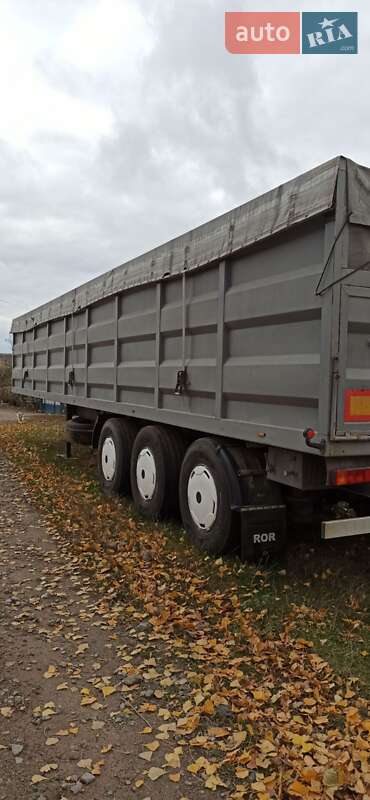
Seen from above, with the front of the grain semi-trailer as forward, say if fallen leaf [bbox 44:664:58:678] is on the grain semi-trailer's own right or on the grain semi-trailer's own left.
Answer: on the grain semi-trailer's own left

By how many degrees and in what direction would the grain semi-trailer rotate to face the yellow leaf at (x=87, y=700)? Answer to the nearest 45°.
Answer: approximately 90° to its left

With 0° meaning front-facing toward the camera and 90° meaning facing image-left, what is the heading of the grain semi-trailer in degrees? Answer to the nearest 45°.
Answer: approximately 135°

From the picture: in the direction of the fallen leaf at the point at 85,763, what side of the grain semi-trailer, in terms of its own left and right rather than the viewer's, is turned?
left

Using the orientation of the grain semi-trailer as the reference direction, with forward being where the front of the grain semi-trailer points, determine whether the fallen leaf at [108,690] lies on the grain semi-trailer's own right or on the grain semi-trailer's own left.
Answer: on the grain semi-trailer's own left

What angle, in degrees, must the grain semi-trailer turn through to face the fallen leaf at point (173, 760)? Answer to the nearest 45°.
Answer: approximately 135° to its left

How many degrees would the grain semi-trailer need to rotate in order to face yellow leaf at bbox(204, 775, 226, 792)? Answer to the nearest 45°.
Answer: approximately 135° to its left

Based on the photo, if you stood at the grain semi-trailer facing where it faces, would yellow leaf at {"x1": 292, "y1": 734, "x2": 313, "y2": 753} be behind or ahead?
behind

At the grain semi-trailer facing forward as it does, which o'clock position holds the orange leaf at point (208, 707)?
The orange leaf is roughly at 8 o'clock from the grain semi-trailer.

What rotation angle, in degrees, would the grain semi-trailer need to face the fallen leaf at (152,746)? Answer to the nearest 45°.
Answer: approximately 135° to its left

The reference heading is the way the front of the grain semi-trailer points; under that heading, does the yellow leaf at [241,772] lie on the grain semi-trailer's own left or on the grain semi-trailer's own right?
on the grain semi-trailer's own left

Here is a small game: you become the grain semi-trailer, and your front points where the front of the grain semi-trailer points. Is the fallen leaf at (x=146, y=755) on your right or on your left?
on your left

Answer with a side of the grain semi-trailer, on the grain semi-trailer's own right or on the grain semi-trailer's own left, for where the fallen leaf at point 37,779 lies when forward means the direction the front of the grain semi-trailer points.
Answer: on the grain semi-trailer's own left
